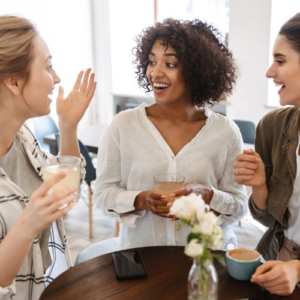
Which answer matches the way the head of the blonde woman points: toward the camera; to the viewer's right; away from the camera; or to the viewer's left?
to the viewer's right

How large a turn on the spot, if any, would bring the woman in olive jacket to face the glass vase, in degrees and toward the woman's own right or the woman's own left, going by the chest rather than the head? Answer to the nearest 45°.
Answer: approximately 45° to the woman's own left

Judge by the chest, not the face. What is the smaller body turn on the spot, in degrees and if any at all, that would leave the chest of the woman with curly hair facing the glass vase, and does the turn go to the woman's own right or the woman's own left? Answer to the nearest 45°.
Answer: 0° — they already face it
